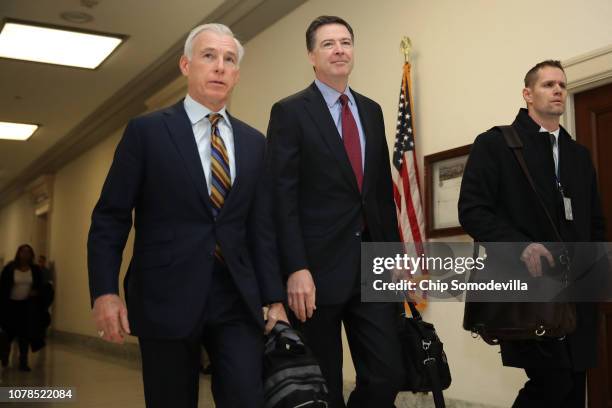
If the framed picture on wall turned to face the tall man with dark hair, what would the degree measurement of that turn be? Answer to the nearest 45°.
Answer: approximately 45° to its left

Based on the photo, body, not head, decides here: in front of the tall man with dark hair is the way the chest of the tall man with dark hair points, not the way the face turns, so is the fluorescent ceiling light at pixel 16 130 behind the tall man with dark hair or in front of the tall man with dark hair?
behind

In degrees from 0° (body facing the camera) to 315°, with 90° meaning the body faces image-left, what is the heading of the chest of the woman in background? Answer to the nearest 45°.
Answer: approximately 0°

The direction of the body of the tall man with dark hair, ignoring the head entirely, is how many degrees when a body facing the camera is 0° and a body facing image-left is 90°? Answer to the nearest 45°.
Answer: approximately 315°

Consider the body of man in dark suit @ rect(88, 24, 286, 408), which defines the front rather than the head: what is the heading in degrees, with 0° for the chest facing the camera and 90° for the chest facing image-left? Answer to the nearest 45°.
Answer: approximately 315°
